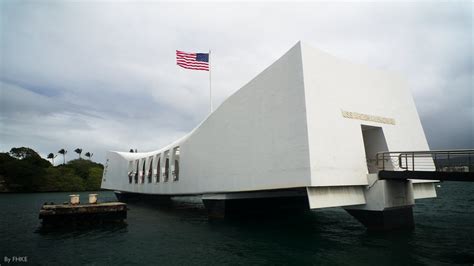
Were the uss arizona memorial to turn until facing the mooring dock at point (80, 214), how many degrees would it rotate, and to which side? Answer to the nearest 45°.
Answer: approximately 135° to its right

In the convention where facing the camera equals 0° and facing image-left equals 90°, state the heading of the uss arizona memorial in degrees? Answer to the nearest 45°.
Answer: approximately 315°
